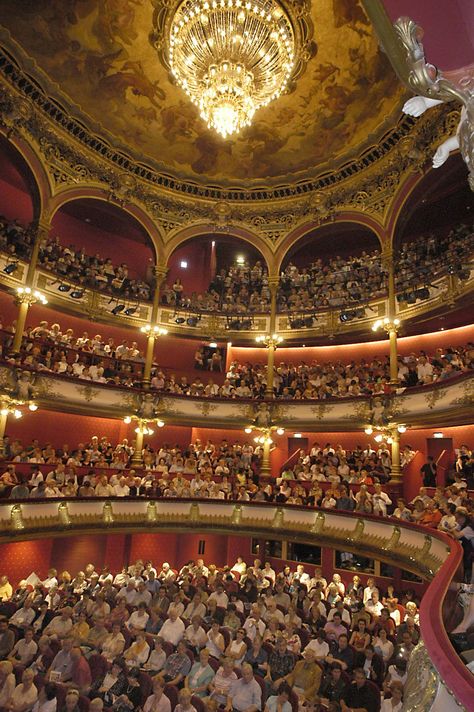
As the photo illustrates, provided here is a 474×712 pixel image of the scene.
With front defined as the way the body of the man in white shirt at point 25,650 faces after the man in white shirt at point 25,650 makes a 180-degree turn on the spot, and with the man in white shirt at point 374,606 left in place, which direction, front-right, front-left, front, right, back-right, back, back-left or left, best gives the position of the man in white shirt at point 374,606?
front-right

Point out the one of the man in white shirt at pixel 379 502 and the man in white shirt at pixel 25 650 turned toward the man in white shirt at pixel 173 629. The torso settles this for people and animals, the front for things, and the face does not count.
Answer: the man in white shirt at pixel 379 502

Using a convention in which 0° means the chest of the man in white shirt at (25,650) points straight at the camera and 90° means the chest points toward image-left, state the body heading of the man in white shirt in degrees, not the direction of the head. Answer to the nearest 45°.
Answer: approximately 45°

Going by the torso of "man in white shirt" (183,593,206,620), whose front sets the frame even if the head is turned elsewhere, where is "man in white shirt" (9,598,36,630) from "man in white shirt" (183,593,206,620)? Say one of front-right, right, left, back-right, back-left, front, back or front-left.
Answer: front-right

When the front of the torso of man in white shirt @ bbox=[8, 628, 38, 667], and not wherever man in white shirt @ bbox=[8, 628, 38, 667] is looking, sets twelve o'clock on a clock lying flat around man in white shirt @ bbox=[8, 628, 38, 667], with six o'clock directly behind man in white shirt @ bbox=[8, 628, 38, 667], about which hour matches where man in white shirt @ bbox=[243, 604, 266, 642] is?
man in white shirt @ bbox=[243, 604, 266, 642] is roughly at 8 o'clock from man in white shirt @ bbox=[8, 628, 38, 667].

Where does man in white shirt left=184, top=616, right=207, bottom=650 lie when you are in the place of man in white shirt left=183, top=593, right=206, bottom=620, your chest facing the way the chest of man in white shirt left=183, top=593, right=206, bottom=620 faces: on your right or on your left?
on your left

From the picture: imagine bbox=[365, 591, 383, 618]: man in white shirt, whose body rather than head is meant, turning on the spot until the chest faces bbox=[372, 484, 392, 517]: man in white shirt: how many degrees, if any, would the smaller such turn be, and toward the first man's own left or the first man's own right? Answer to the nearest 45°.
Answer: approximately 135° to the first man's own right

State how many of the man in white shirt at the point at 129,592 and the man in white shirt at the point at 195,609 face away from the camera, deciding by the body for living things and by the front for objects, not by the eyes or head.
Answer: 0

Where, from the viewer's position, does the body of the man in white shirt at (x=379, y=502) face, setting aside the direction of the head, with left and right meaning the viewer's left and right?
facing the viewer and to the left of the viewer

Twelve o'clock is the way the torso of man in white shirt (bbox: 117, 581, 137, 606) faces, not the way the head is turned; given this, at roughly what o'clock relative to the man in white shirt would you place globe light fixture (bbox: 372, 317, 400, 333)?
The globe light fixture is roughly at 7 o'clock from the man in white shirt.

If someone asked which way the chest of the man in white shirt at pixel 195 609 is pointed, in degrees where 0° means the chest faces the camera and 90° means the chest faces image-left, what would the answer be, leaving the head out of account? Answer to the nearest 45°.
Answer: approximately 45°
